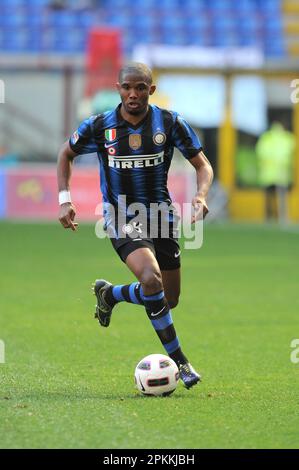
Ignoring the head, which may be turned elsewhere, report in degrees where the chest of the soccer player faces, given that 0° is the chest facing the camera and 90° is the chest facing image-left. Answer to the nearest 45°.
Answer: approximately 0°

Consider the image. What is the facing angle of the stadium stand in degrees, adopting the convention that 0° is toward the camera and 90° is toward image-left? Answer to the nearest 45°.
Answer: approximately 0°

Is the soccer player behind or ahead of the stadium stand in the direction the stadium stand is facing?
ahead

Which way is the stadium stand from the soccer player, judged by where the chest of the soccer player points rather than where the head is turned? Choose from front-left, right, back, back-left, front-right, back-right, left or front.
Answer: back

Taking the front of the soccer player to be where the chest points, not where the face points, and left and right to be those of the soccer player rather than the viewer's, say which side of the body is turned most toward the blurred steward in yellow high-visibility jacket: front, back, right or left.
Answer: back

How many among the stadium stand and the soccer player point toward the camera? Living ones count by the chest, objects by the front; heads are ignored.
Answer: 2

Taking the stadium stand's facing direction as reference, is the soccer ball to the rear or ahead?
ahead

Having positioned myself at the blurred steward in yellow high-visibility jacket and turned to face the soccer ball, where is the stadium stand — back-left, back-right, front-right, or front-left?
back-right

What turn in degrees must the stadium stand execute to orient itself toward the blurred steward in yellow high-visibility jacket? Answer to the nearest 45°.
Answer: approximately 45° to its left

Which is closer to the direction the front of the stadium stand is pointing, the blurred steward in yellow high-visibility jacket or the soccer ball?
the soccer ball
